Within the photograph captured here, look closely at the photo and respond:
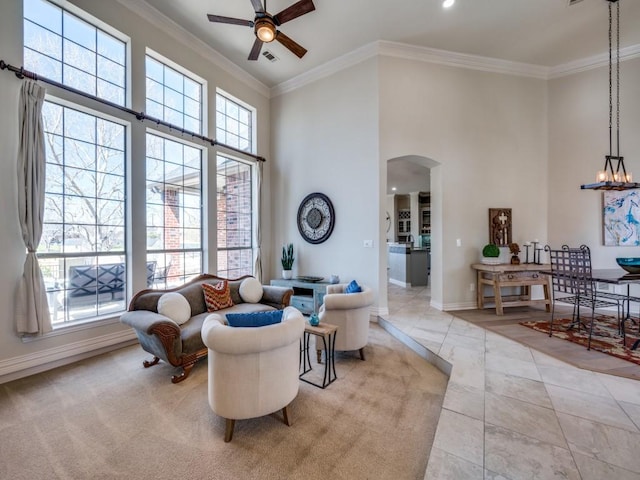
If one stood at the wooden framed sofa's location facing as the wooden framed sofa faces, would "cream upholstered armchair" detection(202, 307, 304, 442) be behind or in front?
in front

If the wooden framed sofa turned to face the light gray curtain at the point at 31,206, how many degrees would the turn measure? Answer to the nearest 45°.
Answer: approximately 135° to its right

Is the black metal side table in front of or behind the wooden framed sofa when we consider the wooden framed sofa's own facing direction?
in front

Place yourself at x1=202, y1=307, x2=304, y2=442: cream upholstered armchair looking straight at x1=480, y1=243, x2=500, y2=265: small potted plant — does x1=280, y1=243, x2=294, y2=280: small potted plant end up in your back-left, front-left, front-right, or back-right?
front-left

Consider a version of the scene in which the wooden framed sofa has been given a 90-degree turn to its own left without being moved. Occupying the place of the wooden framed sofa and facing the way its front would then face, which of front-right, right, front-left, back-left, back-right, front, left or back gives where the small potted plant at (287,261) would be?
front

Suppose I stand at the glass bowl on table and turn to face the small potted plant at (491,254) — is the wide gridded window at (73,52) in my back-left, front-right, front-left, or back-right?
front-left

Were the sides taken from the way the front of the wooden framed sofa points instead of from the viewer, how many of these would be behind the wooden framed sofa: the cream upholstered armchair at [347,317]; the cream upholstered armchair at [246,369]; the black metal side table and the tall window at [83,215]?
1

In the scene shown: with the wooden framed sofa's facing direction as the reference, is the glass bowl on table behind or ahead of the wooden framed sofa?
ahead

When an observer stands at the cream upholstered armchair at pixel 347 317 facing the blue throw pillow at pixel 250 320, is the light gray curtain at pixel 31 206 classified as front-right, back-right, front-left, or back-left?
front-right

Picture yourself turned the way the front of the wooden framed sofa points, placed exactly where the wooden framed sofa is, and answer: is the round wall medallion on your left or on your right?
on your left

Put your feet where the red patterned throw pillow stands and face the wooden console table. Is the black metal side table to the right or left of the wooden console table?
right
